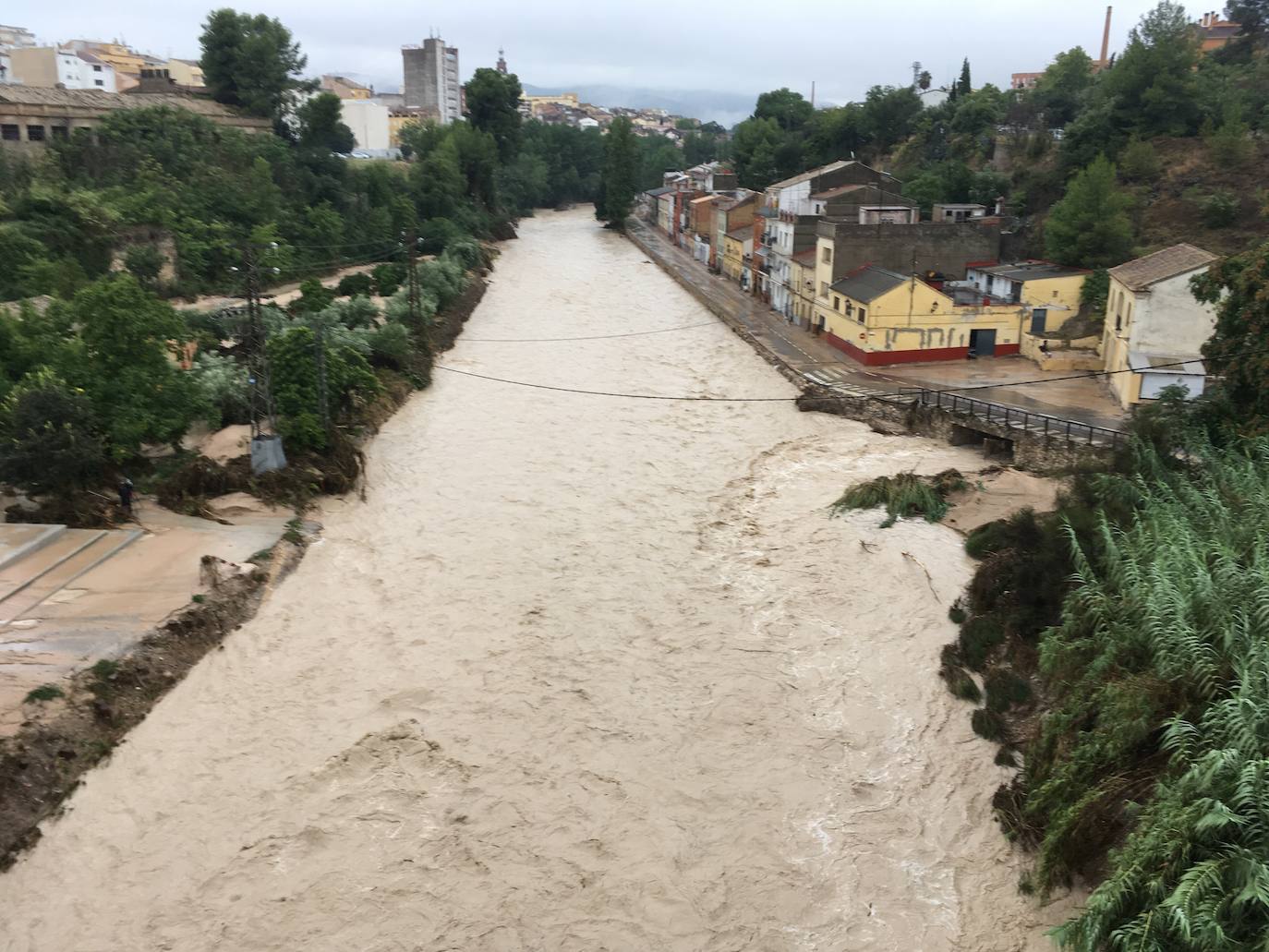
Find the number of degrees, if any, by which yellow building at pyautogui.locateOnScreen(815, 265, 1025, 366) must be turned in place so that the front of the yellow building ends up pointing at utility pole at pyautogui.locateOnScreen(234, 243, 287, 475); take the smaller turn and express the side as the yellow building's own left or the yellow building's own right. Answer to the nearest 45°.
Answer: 0° — it already faces it

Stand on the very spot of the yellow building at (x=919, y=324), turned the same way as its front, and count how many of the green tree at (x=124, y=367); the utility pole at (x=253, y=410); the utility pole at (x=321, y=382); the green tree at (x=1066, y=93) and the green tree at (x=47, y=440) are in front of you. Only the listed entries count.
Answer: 4

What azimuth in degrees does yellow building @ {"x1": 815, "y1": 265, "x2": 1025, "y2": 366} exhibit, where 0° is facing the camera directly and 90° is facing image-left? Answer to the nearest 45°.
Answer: approximately 45°

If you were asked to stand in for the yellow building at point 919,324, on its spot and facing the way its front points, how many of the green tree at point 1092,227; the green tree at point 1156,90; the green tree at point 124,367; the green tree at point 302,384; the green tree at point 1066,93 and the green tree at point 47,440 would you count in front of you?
3

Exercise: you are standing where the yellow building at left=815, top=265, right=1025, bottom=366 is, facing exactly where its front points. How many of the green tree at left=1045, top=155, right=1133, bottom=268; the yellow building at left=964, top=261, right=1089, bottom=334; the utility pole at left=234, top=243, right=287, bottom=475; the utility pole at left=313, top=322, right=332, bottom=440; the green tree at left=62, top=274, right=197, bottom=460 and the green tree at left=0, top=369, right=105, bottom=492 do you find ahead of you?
4

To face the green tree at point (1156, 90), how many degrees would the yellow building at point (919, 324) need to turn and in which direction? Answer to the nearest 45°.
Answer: approximately 180°

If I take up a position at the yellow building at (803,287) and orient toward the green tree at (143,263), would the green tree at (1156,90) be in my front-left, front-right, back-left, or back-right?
back-right

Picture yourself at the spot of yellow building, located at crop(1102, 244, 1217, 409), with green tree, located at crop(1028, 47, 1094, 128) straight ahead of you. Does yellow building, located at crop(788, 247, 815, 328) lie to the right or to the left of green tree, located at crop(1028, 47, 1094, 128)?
left

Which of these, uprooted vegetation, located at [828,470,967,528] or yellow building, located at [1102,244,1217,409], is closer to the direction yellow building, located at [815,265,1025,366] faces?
the uprooted vegetation

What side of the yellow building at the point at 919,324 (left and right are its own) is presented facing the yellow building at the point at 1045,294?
back

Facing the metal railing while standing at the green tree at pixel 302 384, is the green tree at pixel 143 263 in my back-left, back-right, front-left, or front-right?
back-left
